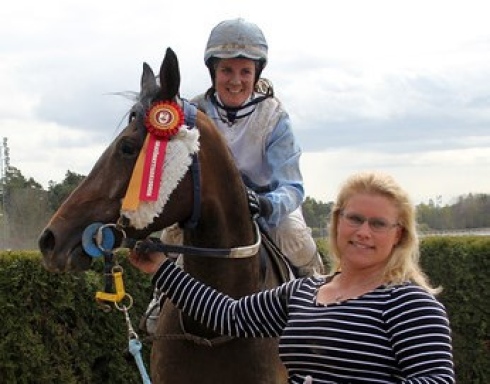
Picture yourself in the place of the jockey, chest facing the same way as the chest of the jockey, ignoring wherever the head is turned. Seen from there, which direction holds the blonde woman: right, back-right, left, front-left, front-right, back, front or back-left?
front-left

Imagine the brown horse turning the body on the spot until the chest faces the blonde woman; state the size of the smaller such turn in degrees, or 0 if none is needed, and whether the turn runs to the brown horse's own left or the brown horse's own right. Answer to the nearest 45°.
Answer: approximately 90° to the brown horse's own left

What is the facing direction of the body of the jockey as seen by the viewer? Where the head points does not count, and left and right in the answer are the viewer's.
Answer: facing the viewer and to the left of the viewer

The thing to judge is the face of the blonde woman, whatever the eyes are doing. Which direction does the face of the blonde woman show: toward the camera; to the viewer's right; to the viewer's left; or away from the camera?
toward the camera
